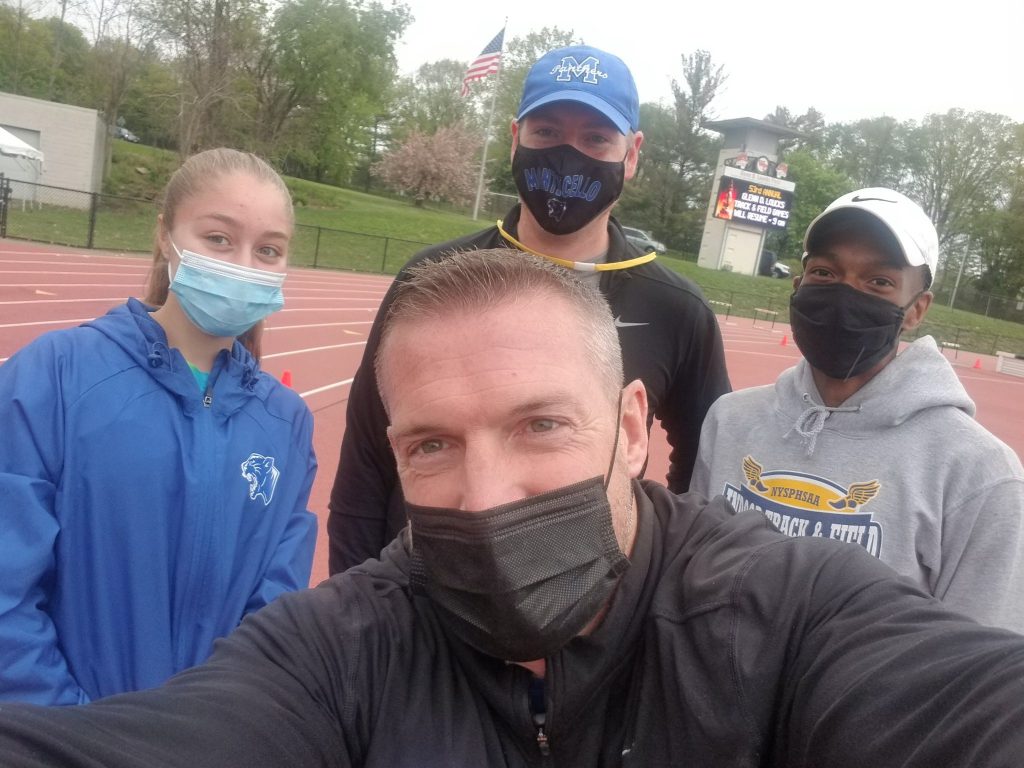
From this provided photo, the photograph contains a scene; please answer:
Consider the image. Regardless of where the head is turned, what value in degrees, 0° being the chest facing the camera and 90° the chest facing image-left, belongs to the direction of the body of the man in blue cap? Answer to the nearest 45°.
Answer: approximately 0°

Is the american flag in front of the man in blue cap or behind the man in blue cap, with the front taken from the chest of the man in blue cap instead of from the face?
behind

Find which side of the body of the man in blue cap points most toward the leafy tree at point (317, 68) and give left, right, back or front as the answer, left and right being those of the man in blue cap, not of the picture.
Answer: back

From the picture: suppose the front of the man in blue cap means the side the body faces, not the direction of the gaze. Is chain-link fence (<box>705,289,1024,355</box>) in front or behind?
behind

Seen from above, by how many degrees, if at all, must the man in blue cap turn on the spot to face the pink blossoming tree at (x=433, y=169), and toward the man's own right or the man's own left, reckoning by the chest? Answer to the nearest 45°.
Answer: approximately 180°

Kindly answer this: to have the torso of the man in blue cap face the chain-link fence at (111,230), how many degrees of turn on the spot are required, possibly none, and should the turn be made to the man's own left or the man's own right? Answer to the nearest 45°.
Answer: approximately 135° to the man's own right

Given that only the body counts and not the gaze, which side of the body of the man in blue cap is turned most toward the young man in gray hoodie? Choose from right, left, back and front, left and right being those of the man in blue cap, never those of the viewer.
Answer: left

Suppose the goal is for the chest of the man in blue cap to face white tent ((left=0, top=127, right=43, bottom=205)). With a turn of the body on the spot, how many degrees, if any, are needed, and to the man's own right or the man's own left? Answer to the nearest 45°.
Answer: approximately 135° to the man's own right

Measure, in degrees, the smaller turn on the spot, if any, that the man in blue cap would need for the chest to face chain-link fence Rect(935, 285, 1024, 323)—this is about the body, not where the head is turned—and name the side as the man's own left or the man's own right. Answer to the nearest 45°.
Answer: approximately 135° to the man's own left

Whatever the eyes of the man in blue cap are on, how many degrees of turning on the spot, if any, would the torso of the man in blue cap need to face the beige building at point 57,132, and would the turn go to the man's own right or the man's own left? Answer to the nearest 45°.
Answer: approximately 135° to the man's own right
